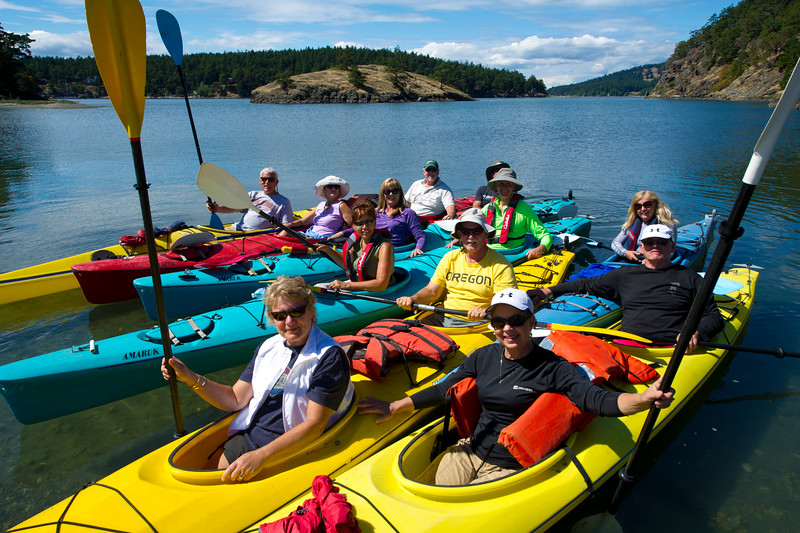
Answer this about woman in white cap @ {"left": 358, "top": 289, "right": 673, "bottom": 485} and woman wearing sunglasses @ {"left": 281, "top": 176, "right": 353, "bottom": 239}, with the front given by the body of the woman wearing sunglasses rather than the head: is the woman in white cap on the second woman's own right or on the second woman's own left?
on the second woman's own left

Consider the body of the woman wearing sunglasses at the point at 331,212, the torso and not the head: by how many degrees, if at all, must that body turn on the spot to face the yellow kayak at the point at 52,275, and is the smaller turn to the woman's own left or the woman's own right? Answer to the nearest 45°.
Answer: approximately 45° to the woman's own right

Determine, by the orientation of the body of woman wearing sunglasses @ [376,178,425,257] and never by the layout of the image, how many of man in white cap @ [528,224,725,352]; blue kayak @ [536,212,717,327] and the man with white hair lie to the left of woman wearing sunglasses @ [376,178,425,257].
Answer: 2

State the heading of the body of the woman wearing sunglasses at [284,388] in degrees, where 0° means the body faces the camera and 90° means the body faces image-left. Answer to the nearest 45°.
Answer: approximately 45°

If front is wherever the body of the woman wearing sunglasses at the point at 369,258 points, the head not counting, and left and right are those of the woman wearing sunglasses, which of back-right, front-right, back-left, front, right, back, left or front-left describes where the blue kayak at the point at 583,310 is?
back-left

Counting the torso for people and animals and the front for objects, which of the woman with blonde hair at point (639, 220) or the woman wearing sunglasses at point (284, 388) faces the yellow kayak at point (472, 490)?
the woman with blonde hair

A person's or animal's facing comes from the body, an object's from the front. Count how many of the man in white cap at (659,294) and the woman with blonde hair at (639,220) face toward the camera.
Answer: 2
